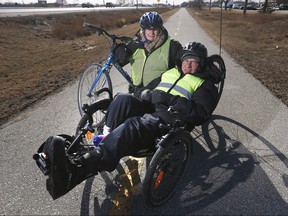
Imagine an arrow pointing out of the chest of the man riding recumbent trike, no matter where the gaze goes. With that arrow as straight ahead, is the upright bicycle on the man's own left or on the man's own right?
on the man's own right

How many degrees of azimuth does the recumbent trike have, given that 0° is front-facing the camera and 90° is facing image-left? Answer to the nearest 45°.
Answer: approximately 45°

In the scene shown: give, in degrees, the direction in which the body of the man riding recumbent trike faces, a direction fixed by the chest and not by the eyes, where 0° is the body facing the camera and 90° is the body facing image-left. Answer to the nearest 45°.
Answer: approximately 45°

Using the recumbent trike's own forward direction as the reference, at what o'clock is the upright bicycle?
The upright bicycle is roughly at 4 o'clock from the recumbent trike.

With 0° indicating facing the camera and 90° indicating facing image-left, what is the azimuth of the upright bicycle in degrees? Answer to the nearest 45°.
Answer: approximately 45°
